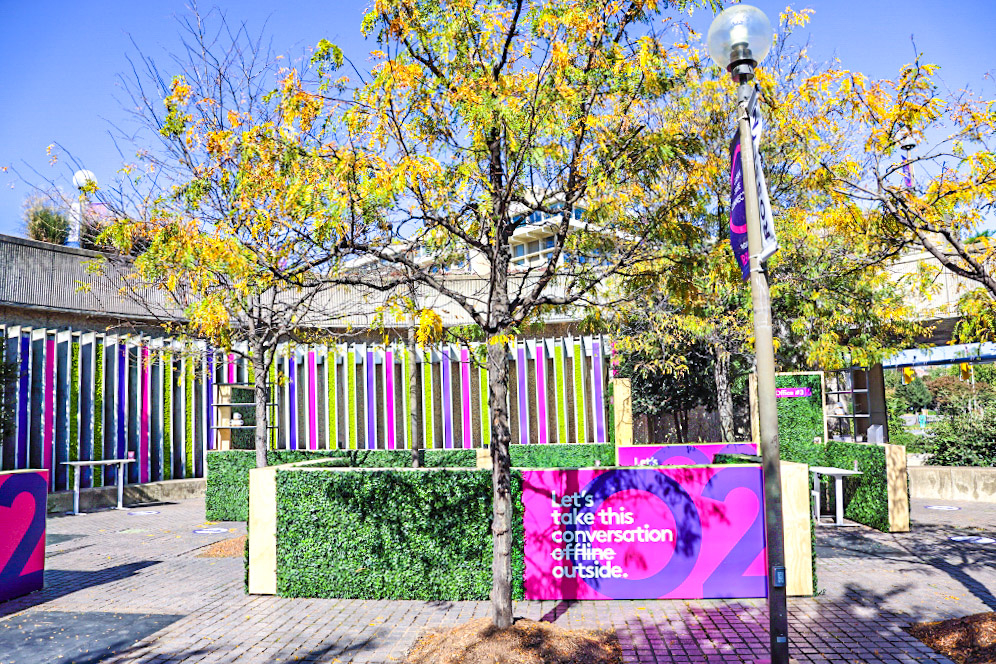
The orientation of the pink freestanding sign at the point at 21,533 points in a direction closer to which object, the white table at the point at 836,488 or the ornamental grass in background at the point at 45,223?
the white table

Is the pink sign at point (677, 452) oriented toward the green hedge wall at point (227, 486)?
no

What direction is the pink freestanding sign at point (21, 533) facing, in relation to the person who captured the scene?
facing the viewer and to the right of the viewer

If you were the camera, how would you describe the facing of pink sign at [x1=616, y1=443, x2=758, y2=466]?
facing the viewer

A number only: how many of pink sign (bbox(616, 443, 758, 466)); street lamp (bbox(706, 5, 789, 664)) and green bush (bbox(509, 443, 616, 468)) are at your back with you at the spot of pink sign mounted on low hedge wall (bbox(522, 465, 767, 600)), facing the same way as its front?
2

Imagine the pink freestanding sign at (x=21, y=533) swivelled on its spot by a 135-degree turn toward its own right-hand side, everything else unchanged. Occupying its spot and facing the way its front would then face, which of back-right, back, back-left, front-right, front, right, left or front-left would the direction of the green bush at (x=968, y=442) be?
back

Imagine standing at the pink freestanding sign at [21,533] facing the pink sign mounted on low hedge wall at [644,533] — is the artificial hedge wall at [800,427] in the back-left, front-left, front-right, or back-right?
front-left

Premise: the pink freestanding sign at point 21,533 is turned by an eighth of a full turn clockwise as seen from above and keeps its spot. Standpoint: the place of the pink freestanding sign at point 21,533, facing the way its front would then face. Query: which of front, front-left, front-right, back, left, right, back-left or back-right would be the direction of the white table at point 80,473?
back

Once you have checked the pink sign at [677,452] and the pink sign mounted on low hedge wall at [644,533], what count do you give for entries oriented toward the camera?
2

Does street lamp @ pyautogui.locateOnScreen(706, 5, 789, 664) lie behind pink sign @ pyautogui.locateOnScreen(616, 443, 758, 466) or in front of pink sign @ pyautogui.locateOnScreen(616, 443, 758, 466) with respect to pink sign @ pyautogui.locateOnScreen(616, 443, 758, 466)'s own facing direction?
in front

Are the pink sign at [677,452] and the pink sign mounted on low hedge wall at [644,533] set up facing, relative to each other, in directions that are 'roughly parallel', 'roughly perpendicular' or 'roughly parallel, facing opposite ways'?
roughly parallel

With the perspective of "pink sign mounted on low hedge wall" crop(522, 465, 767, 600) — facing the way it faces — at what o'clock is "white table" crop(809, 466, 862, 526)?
The white table is roughly at 7 o'clock from the pink sign mounted on low hedge wall.

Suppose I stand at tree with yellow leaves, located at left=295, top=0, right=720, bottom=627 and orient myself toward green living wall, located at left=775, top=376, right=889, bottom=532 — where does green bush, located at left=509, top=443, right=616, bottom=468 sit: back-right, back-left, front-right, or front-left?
front-left
